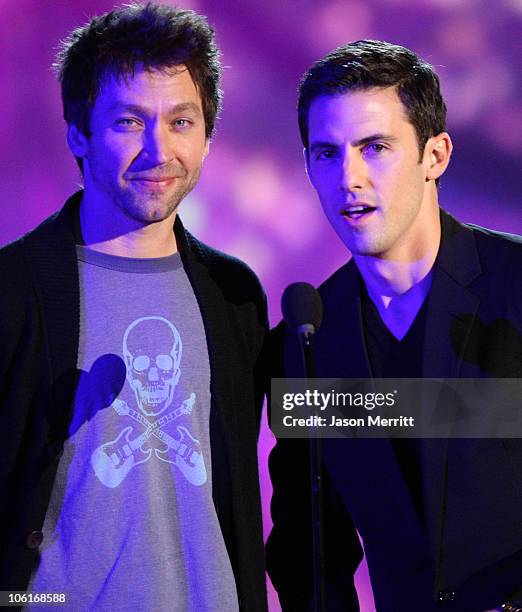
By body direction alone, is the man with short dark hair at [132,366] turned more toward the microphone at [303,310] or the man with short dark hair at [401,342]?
the microphone

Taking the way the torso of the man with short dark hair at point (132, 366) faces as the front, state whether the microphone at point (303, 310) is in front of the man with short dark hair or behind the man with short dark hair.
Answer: in front

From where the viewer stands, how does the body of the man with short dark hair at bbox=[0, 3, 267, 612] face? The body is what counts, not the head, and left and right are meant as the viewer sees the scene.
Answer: facing the viewer

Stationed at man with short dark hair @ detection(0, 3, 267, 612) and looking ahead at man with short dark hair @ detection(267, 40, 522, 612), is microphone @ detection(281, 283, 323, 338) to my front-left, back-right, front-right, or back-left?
front-right

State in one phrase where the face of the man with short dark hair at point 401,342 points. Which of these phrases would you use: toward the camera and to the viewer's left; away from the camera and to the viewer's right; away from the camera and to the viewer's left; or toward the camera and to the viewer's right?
toward the camera and to the viewer's left

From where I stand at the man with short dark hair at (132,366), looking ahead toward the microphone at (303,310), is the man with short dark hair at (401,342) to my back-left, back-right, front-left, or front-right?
front-left

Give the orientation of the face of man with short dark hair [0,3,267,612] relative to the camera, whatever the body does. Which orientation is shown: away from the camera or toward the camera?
toward the camera

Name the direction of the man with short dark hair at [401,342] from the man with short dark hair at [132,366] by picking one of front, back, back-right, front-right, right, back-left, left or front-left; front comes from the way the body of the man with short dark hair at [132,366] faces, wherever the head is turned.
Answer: left

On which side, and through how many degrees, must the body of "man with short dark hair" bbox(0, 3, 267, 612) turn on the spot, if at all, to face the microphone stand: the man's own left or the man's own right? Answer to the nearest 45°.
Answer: approximately 45° to the man's own left
